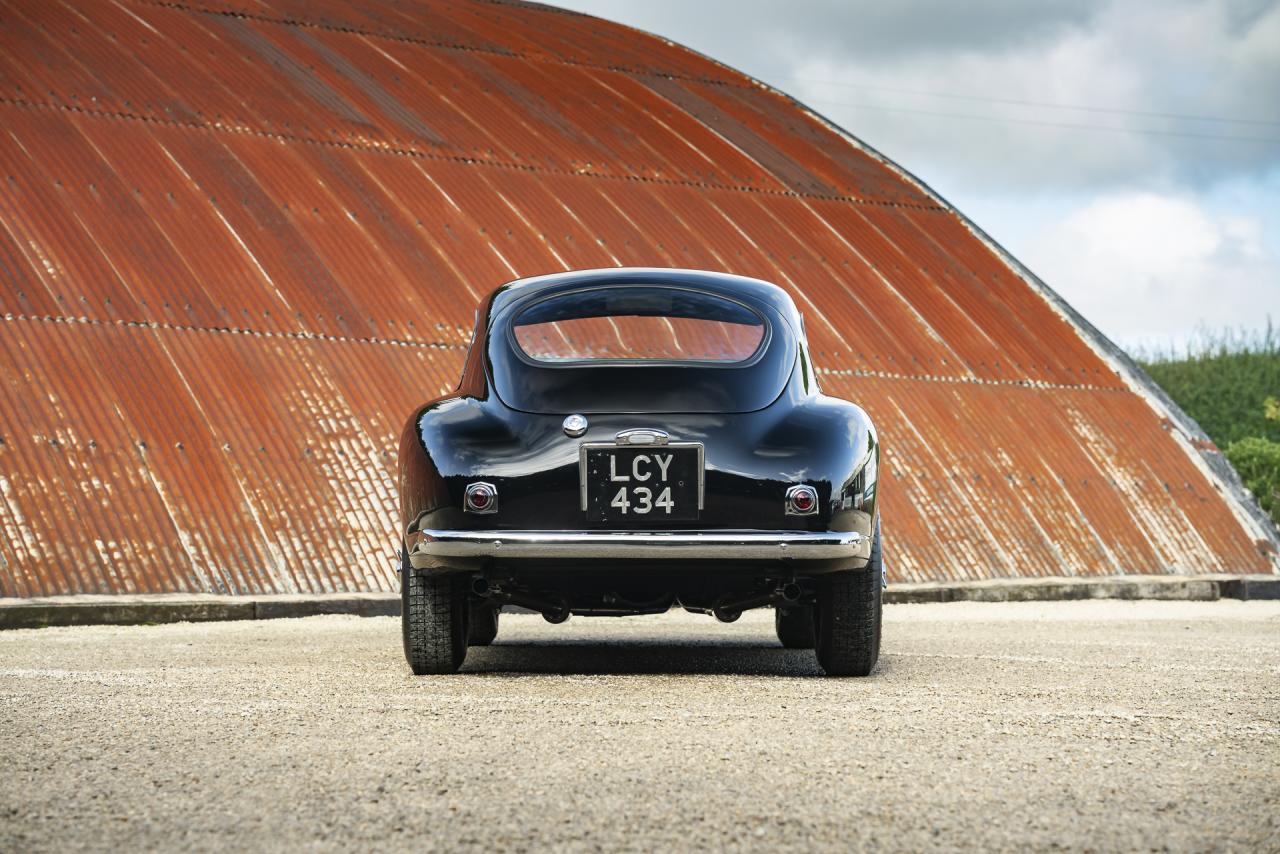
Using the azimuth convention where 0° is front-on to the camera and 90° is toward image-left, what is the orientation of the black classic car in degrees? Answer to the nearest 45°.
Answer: approximately 180°

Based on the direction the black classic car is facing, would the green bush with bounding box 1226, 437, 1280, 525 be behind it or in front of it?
in front

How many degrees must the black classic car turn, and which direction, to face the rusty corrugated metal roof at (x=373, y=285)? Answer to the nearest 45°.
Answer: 0° — it already faces it
